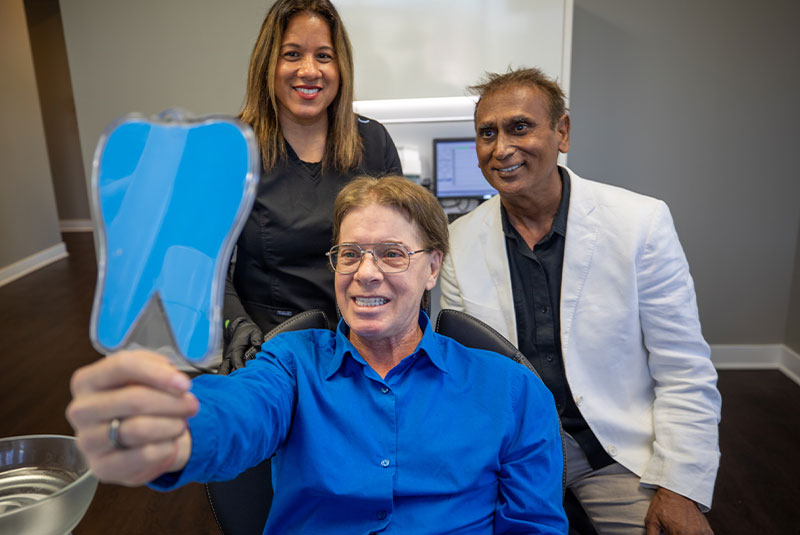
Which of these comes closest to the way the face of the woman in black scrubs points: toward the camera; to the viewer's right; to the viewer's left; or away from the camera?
toward the camera

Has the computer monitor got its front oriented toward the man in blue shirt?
yes

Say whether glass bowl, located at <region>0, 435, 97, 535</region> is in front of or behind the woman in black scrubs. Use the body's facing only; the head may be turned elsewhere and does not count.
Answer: in front

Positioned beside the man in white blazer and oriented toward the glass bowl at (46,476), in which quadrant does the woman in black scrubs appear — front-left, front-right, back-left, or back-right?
front-right

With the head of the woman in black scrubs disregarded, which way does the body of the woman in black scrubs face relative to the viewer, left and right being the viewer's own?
facing the viewer

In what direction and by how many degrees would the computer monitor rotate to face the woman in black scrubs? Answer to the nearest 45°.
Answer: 0° — it already faces them

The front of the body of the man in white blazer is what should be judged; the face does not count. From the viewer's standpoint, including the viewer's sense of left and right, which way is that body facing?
facing the viewer and to the left of the viewer

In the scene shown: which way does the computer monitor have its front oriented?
toward the camera

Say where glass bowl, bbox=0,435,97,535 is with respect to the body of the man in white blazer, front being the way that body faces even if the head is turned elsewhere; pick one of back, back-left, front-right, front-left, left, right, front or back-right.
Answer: front

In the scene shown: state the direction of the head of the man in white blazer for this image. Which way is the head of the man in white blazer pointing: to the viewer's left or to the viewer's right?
to the viewer's left

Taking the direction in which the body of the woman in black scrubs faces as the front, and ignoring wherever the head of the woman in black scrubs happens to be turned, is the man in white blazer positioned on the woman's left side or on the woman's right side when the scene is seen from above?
on the woman's left side

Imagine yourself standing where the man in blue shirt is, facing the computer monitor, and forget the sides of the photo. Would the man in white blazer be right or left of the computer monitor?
right

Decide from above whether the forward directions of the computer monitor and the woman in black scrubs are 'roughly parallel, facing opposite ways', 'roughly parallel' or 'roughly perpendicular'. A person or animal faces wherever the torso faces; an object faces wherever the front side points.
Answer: roughly parallel

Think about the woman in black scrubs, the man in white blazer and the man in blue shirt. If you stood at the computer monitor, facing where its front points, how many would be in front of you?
3

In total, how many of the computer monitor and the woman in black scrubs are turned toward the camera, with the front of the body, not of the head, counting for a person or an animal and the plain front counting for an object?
2
